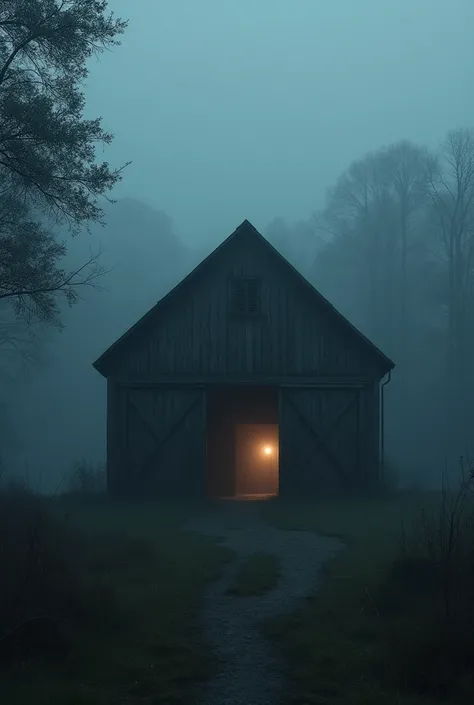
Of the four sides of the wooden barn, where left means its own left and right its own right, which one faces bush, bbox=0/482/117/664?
front

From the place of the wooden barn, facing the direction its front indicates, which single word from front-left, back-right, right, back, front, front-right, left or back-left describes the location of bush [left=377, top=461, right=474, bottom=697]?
front

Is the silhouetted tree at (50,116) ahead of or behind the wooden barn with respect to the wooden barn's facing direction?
ahead

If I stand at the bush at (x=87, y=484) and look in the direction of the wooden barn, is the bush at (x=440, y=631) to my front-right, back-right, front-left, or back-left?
front-right

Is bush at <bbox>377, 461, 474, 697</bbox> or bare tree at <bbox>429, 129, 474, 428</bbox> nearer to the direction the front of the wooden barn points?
the bush

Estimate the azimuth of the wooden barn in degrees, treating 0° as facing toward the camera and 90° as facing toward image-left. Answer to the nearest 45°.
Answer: approximately 0°

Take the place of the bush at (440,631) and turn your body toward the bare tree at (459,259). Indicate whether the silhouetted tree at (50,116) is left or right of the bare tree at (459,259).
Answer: left

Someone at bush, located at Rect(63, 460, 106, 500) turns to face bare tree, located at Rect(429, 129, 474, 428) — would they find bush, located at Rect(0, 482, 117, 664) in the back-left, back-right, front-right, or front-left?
back-right

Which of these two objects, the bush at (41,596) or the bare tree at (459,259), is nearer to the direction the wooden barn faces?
the bush

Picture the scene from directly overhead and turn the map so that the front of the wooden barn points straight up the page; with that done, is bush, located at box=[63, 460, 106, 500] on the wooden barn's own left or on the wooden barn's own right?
on the wooden barn's own right

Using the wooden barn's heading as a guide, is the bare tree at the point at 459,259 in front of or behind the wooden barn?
behind
